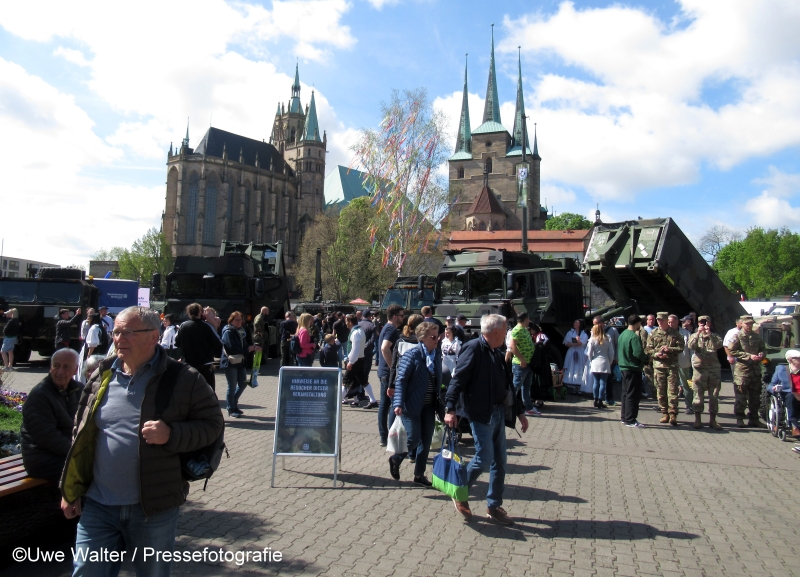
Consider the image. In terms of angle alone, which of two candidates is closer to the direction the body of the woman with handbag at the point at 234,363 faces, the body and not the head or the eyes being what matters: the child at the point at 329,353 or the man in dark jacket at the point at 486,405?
the man in dark jacket

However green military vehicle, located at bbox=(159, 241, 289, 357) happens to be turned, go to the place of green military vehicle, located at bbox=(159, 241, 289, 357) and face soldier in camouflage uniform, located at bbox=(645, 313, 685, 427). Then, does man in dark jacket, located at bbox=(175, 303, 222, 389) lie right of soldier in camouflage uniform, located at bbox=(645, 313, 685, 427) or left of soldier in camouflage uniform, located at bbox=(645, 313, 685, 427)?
right

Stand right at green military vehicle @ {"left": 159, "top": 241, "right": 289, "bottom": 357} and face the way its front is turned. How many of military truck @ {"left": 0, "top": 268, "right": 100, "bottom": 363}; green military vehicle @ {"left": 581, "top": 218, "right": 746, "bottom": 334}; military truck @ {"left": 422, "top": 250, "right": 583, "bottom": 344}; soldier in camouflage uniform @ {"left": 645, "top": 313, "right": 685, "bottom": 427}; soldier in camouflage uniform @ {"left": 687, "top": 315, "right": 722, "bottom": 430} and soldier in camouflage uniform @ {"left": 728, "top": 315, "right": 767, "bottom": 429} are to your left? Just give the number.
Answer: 5

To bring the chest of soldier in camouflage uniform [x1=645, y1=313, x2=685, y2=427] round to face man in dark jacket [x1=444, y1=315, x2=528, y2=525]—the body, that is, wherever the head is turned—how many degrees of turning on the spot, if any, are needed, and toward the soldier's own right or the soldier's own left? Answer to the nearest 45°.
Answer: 0° — they already face them

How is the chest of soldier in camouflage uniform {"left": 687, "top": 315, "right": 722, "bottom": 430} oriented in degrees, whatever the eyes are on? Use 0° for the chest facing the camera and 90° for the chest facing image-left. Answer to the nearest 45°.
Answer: approximately 0°

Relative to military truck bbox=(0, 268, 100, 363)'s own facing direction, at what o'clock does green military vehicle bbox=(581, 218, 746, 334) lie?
The green military vehicle is roughly at 10 o'clock from the military truck.

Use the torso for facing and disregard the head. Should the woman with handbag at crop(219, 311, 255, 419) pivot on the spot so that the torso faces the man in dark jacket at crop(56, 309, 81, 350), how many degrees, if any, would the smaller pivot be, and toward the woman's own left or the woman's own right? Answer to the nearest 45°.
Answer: approximately 180°

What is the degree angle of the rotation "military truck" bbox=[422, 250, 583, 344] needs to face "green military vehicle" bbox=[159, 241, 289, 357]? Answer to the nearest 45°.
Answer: approximately 45° to its right

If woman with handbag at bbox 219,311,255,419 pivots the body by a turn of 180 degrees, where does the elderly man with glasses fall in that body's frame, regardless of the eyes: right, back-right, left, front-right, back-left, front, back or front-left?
back-left

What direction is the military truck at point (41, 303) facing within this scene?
toward the camera
